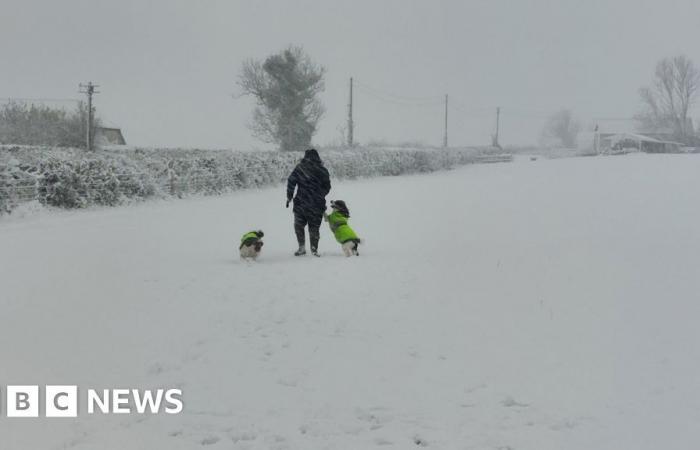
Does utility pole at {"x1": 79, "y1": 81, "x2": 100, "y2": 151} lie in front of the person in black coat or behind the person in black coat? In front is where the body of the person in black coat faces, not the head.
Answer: in front

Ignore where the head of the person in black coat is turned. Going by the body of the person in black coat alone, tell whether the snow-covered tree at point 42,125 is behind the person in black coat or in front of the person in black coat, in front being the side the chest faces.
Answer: in front

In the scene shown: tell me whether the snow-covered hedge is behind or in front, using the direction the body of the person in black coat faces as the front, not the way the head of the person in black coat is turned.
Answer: in front

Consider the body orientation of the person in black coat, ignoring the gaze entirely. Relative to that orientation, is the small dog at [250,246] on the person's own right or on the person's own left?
on the person's own left

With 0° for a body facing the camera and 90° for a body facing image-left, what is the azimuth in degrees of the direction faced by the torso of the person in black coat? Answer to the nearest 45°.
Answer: approximately 180°
